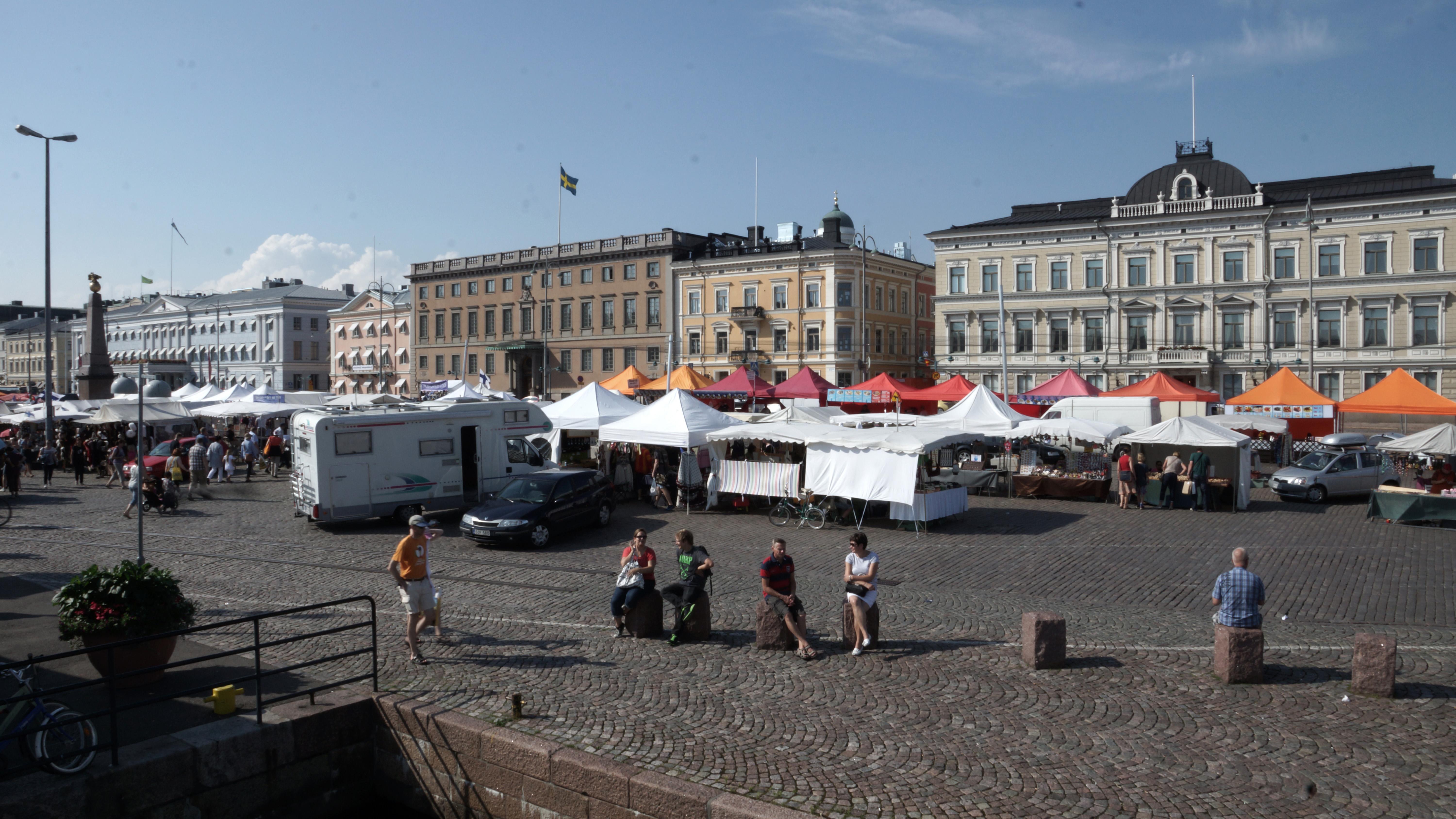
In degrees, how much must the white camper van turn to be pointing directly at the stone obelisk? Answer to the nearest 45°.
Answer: approximately 135° to its left

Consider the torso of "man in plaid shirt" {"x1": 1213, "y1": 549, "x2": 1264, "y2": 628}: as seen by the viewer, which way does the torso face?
away from the camera

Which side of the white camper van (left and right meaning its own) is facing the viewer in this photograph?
right

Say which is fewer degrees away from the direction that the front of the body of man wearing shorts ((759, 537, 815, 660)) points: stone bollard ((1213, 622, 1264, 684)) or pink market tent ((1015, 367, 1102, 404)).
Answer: the stone bollard

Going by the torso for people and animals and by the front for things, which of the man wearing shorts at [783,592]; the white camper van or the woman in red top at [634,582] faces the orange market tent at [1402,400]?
the white camper van

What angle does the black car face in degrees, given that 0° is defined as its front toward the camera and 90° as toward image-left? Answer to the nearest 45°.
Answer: approximately 45°

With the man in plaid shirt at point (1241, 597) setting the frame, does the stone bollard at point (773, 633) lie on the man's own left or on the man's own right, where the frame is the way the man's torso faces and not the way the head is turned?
on the man's own left

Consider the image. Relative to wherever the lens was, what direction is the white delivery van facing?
facing to the left of the viewer

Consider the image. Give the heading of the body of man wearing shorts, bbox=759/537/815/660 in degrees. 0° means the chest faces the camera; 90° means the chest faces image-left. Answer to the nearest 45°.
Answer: approximately 315°

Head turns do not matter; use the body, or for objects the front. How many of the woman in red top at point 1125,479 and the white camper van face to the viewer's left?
0

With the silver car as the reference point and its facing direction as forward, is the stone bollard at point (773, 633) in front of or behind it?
in front

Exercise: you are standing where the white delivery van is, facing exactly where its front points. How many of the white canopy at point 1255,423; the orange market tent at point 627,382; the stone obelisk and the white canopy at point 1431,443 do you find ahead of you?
2

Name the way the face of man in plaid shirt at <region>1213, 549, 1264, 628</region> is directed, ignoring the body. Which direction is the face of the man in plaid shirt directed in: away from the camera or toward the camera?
away from the camera

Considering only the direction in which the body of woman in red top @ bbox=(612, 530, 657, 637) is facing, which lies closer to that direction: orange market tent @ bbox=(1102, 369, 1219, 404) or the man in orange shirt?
the man in orange shirt

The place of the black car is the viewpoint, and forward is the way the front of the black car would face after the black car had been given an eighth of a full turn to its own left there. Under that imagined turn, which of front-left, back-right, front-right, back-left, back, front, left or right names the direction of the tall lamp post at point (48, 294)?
back-right
